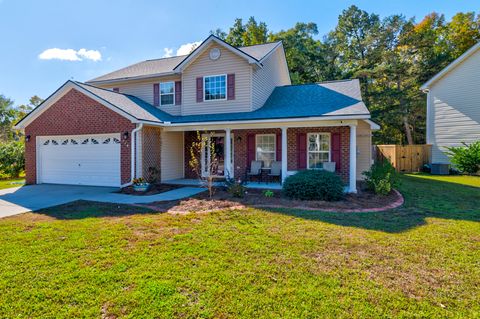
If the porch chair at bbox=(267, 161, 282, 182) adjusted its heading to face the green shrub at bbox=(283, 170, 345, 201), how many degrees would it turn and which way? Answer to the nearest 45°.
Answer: approximately 45° to its left

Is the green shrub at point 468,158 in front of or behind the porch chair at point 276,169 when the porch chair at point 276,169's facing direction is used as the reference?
behind

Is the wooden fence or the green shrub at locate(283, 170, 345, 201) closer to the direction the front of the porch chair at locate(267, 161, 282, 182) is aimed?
the green shrub

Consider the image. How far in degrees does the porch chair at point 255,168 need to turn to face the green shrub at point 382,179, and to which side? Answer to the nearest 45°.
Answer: approximately 90° to its left

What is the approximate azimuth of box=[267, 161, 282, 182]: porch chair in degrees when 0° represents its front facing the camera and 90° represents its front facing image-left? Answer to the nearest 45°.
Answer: approximately 45°

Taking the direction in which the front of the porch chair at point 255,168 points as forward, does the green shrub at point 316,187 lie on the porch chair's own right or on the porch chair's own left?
on the porch chair's own left

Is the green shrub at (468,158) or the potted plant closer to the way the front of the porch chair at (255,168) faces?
the potted plant

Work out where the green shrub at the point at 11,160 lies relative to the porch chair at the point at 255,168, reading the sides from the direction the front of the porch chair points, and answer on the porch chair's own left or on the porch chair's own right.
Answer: on the porch chair's own right
